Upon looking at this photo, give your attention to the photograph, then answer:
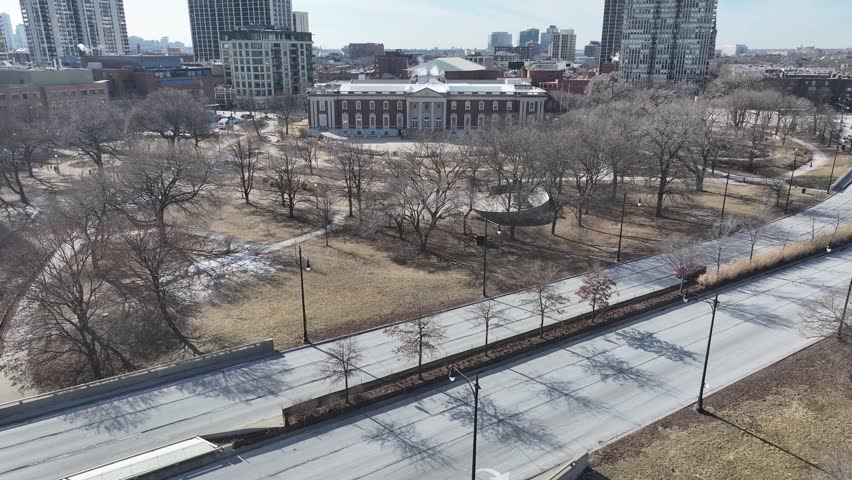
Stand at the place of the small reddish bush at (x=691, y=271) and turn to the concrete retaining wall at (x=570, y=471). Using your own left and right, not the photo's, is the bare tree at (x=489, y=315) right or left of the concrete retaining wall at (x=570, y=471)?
right
